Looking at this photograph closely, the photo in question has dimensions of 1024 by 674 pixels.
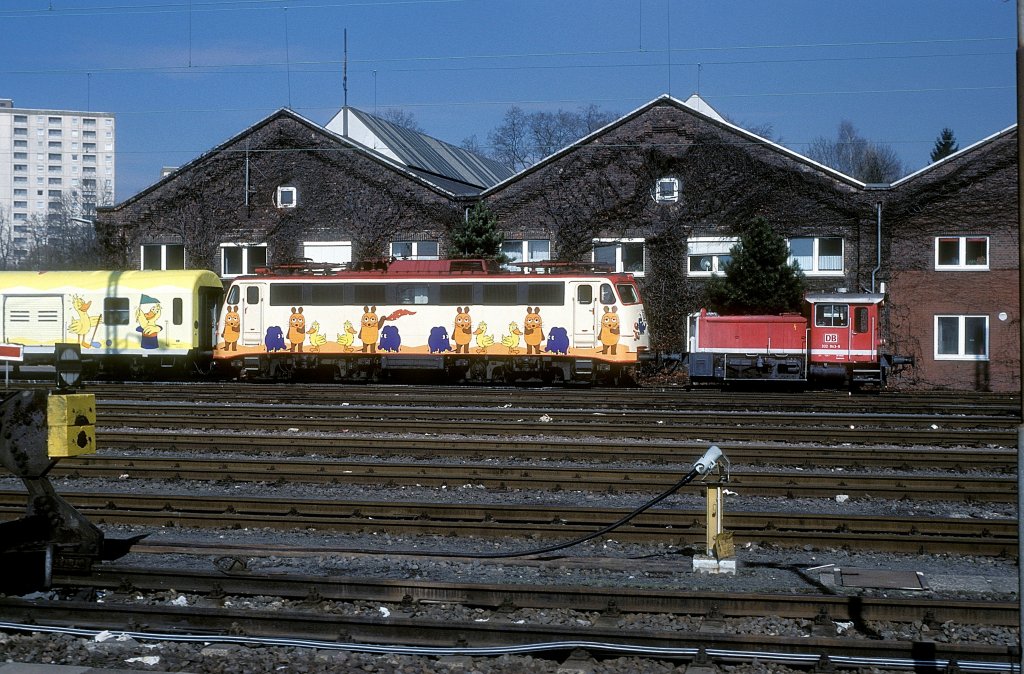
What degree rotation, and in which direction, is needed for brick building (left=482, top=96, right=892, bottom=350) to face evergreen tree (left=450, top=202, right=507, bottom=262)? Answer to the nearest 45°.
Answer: approximately 90° to its right

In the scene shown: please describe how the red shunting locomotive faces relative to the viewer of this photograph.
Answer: facing to the left of the viewer

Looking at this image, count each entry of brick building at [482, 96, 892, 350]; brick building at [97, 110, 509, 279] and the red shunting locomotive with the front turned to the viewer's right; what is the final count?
0

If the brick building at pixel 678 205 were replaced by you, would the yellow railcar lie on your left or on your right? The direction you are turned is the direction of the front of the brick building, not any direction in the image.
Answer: on your right

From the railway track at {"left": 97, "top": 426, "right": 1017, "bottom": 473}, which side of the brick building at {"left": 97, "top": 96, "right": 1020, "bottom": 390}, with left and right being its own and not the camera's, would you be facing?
front

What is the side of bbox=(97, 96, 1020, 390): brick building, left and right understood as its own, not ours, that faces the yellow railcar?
right

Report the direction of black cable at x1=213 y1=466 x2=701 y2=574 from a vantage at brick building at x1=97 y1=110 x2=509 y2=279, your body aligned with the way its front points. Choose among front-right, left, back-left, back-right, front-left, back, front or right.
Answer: front

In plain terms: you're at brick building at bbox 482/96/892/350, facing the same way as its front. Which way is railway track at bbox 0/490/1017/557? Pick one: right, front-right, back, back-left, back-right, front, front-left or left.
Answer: front

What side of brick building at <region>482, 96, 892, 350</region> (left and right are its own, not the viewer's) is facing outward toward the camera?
front

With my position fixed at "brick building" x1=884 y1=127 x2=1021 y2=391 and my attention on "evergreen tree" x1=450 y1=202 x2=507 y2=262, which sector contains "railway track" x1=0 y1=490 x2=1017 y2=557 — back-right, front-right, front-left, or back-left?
front-left

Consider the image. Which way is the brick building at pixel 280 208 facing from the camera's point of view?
toward the camera

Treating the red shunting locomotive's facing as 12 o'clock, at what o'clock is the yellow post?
The yellow post is roughly at 9 o'clock from the red shunting locomotive.

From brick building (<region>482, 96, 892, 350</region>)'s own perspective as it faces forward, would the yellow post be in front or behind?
in front

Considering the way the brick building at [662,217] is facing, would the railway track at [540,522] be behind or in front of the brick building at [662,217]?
in front

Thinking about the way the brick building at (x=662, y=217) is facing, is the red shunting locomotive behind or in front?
in front

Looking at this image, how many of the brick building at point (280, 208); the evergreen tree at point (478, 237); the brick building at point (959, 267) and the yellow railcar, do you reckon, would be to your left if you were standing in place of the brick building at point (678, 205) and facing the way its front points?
1
